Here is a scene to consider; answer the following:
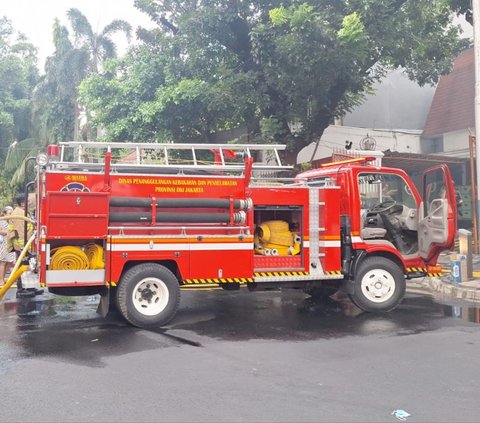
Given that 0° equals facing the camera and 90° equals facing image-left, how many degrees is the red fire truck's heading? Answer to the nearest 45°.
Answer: approximately 270°

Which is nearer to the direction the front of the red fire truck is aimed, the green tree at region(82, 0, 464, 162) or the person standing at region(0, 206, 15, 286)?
the green tree

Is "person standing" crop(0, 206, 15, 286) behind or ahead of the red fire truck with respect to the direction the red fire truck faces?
behind

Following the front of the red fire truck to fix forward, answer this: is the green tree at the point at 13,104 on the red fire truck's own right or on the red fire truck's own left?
on the red fire truck's own left

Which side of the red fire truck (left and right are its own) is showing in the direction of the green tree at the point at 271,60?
left
